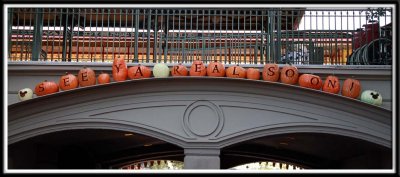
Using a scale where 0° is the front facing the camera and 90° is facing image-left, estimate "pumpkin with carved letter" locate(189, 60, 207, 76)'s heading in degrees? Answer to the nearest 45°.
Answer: approximately 0°

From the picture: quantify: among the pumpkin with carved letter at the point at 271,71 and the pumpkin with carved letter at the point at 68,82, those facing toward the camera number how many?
2

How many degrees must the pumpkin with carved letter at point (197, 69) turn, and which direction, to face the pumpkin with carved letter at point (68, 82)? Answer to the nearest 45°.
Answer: approximately 90° to its right

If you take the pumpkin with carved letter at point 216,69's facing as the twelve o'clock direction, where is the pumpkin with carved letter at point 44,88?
the pumpkin with carved letter at point 44,88 is roughly at 3 o'clock from the pumpkin with carved letter at point 216,69.
